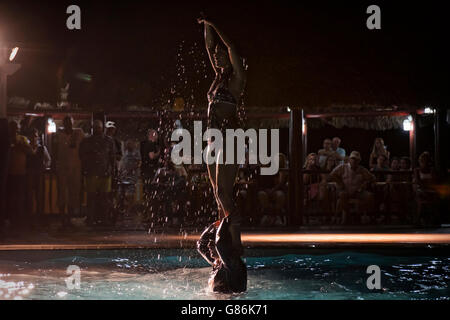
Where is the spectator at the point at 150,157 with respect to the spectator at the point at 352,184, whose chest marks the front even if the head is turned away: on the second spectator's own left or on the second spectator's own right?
on the second spectator's own right

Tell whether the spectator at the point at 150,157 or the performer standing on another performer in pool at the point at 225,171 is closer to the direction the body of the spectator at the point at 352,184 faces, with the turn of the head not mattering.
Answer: the performer standing on another performer in pool

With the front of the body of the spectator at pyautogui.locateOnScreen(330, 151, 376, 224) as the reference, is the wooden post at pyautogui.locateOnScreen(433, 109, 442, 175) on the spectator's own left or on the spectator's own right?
on the spectator's own left

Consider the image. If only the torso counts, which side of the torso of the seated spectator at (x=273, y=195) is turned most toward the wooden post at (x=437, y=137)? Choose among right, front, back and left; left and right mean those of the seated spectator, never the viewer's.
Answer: left

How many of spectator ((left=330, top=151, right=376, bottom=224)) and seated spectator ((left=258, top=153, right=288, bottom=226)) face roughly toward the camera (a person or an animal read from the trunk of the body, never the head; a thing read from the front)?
2

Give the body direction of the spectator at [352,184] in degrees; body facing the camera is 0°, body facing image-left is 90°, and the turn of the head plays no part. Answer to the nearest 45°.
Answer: approximately 0°

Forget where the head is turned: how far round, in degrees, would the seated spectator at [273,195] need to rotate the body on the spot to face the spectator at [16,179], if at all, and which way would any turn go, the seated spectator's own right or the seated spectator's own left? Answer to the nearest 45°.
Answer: approximately 45° to the seated spectator's own right

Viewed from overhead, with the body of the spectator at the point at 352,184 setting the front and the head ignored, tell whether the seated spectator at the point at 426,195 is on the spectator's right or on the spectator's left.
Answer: on the spectator's left

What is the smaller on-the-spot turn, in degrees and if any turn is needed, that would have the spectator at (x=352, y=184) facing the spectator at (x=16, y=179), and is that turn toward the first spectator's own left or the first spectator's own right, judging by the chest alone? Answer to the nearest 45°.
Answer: approximately 45° to the first spectator's own right

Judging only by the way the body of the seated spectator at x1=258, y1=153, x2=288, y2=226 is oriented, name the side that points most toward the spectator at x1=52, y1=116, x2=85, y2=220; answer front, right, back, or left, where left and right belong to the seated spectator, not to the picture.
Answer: right

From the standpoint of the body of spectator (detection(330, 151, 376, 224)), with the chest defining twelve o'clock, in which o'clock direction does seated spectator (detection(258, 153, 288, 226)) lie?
The seated spectator is roughly at 3 o'clock from the spectator.

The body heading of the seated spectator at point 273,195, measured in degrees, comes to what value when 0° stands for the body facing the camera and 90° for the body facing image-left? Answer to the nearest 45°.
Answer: approximately 0°

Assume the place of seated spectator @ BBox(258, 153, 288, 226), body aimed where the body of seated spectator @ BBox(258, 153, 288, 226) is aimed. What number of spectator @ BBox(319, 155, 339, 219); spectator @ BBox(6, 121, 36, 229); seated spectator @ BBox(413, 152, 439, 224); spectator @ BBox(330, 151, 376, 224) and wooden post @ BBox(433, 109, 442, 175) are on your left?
4
